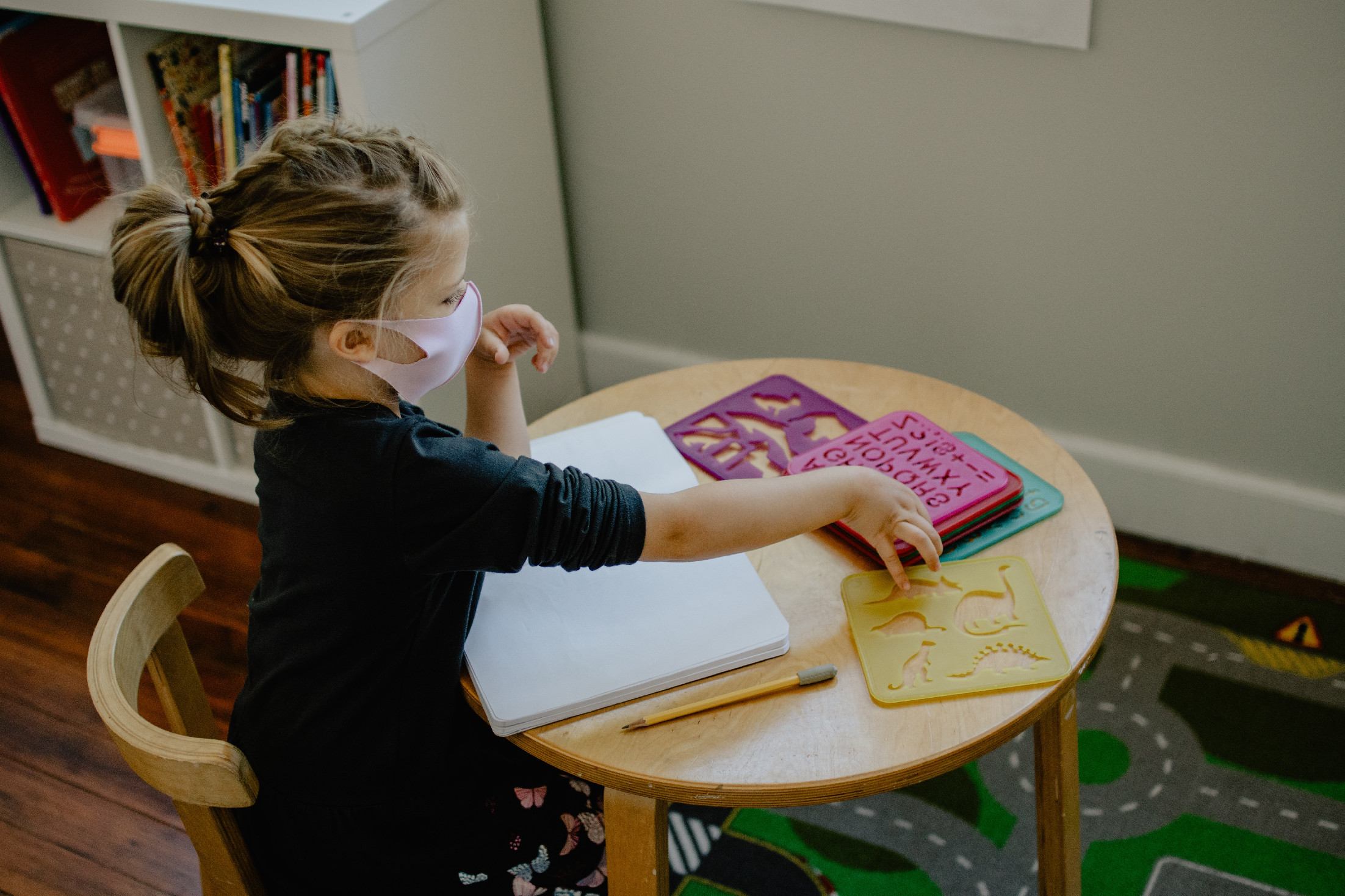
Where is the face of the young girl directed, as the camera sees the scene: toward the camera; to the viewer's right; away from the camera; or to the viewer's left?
to the viewer's right

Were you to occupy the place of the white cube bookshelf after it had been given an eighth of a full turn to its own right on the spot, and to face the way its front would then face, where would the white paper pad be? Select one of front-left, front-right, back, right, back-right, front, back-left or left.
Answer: left

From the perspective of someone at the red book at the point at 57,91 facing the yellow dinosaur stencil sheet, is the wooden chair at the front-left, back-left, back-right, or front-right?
front-right

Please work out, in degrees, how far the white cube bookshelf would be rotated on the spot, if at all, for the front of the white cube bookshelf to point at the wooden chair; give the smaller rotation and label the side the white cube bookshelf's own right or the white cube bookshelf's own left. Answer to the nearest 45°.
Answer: approximately 45° to the white cube bookshelf's own left

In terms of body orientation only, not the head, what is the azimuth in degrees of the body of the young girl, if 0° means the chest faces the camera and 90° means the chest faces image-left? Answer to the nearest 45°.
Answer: approximately 270°

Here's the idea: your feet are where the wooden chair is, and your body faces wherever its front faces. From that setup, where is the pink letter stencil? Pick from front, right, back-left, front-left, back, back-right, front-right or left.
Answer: front

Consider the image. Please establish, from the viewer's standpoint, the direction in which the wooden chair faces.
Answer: facing to the right of the viewer

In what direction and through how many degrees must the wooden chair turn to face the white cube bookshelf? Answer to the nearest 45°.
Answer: approximately 45° to its left

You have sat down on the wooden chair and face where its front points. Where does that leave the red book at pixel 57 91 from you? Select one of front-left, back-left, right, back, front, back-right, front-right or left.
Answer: left

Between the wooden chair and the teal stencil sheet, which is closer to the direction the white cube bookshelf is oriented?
the wooden chair

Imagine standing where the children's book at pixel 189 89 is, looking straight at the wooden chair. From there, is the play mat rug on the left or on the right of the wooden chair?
left

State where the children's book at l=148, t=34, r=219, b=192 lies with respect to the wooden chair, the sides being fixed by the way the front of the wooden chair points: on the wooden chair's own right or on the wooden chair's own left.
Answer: on the wooden chair's own left
